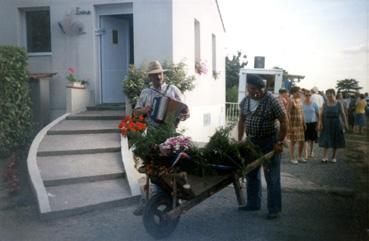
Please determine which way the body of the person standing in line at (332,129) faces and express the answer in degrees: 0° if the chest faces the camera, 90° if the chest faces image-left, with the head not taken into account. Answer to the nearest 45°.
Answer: approximately 0°

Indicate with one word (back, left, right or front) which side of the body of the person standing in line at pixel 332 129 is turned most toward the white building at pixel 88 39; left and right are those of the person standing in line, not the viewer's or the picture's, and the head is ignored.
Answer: right

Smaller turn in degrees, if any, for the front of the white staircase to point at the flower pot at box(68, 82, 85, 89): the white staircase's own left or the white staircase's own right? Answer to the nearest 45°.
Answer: approximately 180°

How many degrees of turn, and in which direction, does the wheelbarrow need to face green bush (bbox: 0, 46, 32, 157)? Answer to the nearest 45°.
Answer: approximately 90° to its right

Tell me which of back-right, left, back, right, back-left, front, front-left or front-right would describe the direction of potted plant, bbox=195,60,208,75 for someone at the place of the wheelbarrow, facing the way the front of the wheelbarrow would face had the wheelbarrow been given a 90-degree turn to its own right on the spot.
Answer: front-right

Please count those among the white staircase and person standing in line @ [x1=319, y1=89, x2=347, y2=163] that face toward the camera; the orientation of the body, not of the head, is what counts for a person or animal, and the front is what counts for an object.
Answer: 2

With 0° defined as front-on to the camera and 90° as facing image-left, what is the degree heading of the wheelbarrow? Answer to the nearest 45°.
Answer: approximately 45°
